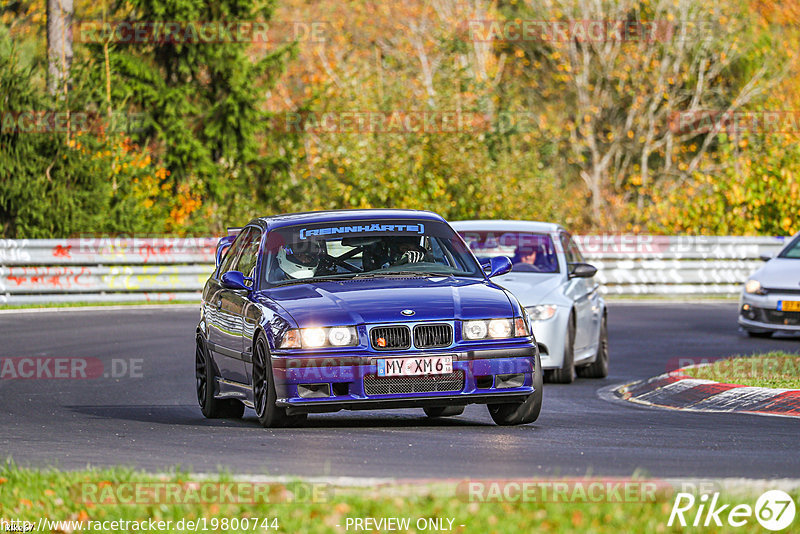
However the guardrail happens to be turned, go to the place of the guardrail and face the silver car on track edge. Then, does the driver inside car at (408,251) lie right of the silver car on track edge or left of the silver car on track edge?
right

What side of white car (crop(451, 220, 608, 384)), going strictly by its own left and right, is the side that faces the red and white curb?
left

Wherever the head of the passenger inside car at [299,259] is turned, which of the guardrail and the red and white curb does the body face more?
the red and white curb

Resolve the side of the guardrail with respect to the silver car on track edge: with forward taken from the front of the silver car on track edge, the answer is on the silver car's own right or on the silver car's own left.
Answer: on the silver car's own right

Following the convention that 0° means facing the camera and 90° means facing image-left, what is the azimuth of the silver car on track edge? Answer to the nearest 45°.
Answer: approximately 45°

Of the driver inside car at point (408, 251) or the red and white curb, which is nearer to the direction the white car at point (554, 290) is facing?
the driver inside car

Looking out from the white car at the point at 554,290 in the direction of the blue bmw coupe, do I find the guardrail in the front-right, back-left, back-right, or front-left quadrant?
back-right
